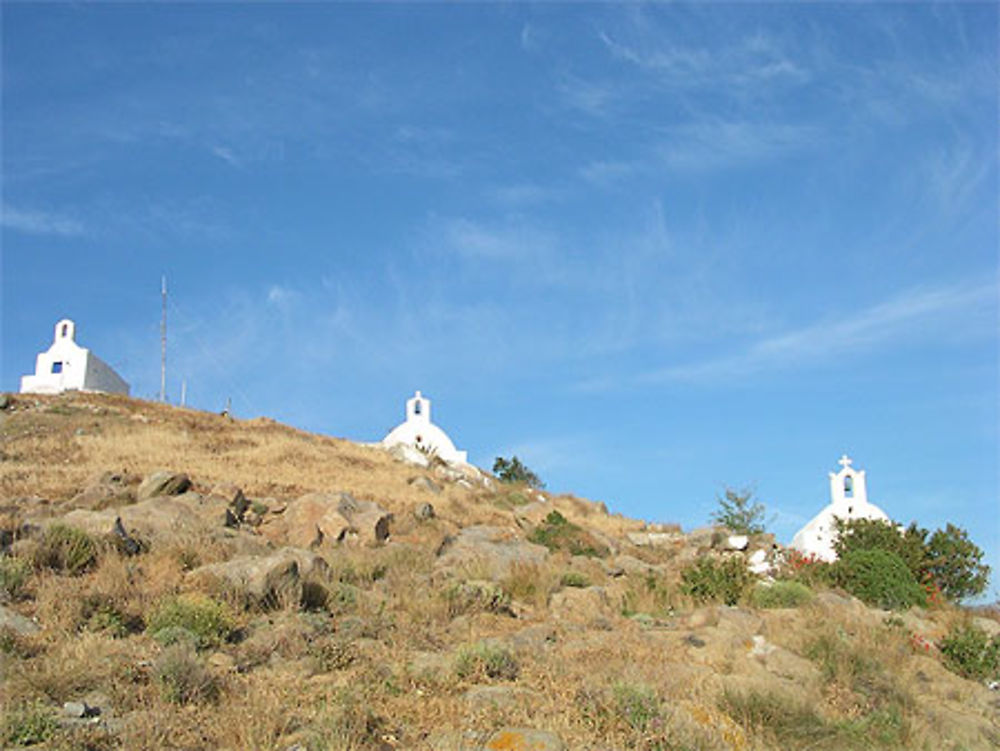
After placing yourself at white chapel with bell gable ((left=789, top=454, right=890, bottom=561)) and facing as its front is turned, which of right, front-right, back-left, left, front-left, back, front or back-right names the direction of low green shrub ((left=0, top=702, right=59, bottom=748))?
front

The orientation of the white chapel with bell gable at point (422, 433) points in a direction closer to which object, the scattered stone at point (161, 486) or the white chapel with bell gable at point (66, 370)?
the scattered stone

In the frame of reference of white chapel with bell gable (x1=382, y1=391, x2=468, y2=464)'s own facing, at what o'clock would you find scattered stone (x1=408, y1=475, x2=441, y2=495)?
The scattered stone is roughly at 12 o'clock from the white chapel with bell gable.

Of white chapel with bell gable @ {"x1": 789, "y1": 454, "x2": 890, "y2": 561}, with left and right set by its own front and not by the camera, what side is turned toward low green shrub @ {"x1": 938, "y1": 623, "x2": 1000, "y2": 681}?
front

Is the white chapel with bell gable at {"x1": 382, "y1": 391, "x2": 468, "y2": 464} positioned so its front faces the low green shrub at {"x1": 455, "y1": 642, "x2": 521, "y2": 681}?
yes

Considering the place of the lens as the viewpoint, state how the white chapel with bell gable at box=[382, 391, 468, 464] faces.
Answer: facing the viewer

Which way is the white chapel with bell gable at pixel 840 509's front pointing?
toward the camera

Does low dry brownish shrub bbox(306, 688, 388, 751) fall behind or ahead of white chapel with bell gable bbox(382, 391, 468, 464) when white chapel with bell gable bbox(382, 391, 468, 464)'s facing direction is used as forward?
ahead

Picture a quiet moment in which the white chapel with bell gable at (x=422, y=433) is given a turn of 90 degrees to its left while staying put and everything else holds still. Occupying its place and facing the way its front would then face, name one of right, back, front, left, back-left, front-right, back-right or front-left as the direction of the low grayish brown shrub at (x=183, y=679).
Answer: right

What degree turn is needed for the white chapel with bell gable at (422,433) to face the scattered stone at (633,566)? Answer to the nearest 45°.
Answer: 0° — it already faces it

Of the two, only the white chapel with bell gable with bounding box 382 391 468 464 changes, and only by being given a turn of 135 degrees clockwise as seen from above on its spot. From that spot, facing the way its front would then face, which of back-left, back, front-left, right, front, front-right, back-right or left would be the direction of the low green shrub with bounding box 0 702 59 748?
back-left

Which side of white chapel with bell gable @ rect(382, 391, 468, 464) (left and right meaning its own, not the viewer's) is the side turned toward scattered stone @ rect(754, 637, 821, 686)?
front

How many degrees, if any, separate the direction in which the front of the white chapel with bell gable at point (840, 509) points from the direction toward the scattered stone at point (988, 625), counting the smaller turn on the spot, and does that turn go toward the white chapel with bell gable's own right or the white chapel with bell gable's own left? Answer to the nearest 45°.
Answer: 0° — it already faces it

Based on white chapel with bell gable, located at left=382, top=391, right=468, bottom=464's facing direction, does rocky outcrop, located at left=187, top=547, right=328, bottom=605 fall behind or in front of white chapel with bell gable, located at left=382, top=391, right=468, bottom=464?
in front

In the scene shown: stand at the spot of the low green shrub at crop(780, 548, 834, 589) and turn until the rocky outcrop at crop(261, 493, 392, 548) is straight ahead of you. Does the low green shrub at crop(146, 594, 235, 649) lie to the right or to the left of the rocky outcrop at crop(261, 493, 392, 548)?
left
